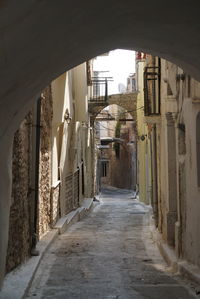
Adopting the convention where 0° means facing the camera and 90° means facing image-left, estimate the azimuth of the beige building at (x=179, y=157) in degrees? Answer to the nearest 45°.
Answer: approximately 90°

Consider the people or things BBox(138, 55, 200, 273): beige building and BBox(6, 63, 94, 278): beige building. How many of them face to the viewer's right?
1

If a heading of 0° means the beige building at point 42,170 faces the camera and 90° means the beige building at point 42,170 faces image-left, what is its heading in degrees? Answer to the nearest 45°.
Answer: approximately 270°

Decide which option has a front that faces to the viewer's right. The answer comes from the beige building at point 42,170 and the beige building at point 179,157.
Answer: the beige building at point 42,170

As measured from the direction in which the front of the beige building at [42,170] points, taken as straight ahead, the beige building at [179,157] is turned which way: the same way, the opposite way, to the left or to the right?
the opposite way

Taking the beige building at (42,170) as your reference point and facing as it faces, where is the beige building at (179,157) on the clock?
the beige building at (179,157) is roughly at 1 o'clock from the beige building at (42,170).

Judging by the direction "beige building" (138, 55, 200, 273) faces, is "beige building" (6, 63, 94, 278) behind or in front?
in front
